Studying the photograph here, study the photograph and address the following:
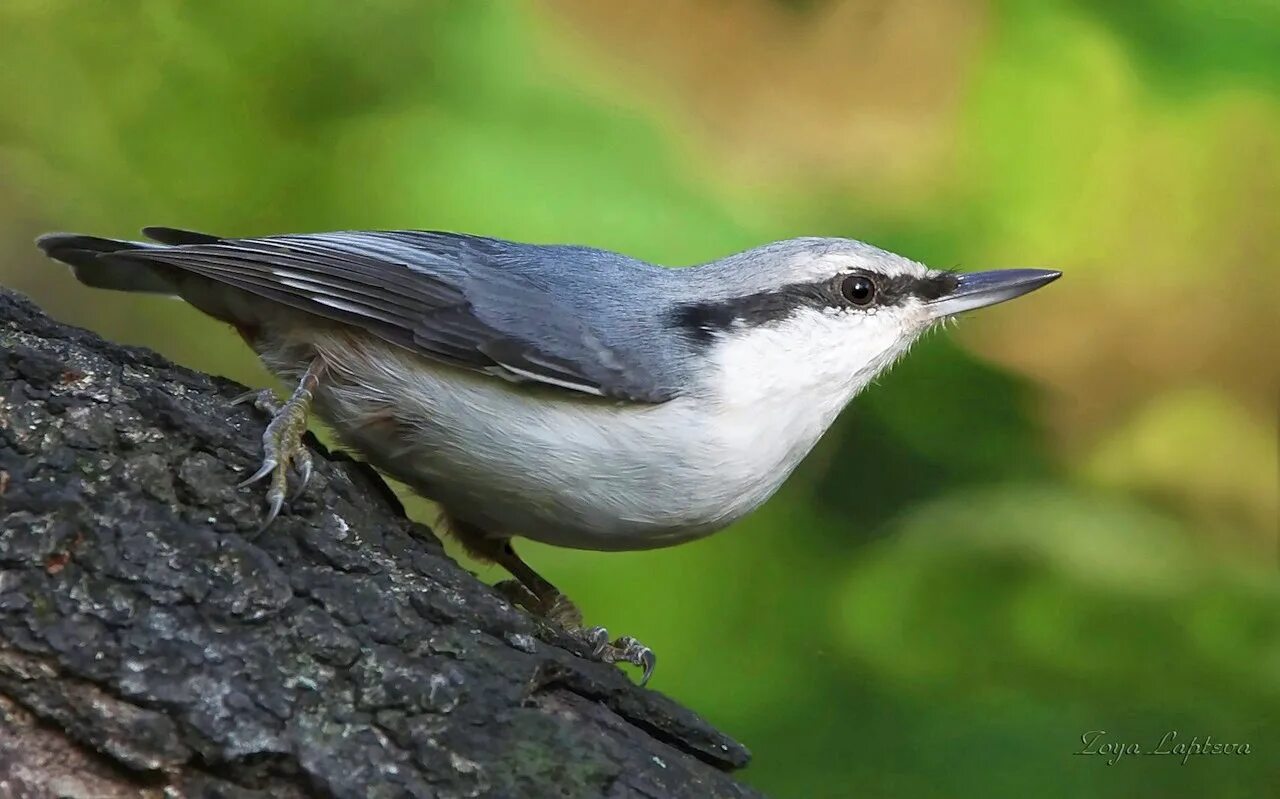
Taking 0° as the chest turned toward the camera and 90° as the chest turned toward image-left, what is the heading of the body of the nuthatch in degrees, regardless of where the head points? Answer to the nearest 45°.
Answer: approximately 270°
